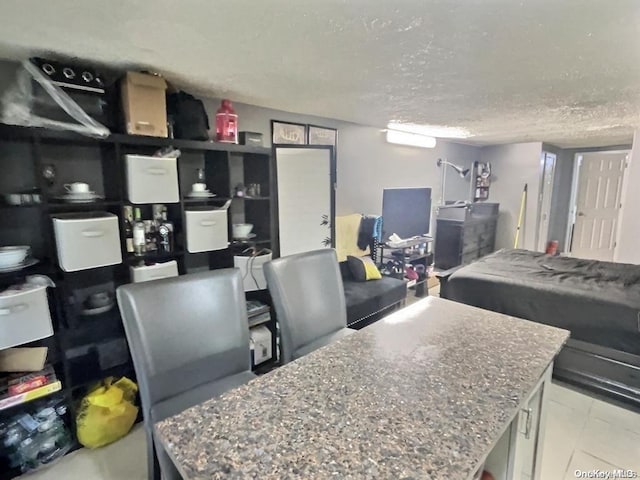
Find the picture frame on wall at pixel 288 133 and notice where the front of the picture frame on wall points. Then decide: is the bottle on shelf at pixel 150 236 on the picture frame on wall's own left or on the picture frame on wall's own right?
on the picture frame on wall's own right

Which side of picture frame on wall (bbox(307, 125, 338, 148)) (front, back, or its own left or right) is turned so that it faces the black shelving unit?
right

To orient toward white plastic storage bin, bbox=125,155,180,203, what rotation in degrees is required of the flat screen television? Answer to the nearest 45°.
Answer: approximately 90° to its right

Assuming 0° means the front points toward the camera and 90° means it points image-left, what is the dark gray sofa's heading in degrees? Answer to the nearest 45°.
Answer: approximately 315°

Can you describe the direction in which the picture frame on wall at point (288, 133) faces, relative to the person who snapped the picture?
facing the viewer and to the right of the viewer

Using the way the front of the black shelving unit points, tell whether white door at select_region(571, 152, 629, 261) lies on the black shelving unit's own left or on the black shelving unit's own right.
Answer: on the black shelving unit's own left

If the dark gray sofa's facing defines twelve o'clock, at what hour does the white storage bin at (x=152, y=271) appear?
The white storage bin is roughly at 3 o'clock from the dark gray sofa.
